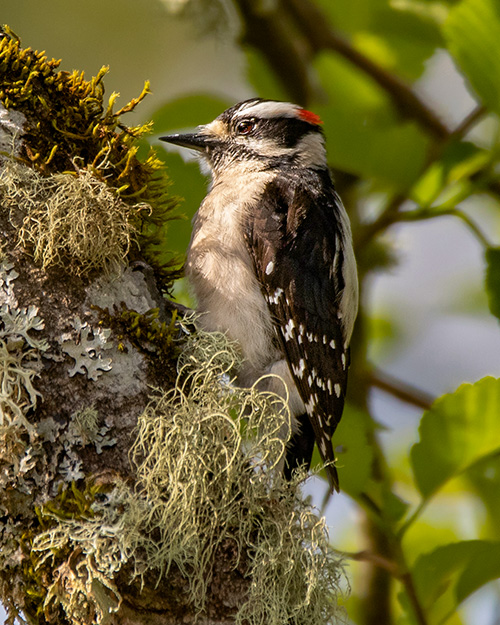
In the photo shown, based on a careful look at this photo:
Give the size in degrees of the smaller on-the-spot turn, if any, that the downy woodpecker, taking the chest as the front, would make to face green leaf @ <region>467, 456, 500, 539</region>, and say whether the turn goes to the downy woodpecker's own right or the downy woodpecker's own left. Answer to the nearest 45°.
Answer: approximately 180°

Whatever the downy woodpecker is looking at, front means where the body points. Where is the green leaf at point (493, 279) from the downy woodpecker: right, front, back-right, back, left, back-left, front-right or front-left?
back

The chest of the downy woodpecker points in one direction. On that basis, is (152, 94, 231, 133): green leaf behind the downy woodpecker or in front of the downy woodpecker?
in front

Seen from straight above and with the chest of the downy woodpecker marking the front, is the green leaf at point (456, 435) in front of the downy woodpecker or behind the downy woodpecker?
behind

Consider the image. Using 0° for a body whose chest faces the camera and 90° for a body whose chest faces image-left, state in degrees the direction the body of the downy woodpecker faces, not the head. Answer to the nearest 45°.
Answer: approximately 90°

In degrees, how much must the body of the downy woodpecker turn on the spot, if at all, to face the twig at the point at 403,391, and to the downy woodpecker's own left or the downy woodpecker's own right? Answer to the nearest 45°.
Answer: approximately 135° to the downy woodpecker's own right
